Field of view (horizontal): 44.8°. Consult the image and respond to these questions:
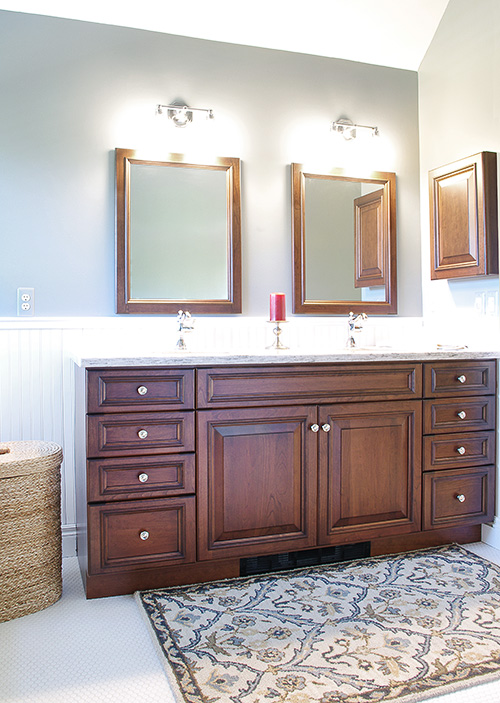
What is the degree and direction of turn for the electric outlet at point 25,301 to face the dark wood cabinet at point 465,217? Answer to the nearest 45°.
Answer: approximately 90° to its left

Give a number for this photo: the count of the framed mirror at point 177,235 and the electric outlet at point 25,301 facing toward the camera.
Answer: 2

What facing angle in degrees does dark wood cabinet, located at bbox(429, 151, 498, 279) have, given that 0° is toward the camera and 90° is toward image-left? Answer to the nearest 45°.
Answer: approximately 45°

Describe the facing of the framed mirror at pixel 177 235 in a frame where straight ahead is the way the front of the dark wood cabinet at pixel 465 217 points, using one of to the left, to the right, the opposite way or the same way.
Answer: to the left

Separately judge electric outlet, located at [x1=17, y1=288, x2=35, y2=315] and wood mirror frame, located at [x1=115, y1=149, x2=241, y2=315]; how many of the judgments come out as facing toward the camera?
2

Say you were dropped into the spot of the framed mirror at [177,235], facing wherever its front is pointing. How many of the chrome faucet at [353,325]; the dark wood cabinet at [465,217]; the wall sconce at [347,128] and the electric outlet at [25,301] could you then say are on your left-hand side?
3

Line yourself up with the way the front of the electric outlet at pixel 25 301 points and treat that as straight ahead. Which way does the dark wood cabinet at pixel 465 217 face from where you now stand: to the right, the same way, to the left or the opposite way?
to the right

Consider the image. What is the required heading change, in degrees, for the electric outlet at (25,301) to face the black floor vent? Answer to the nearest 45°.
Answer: approximately 45° to its left

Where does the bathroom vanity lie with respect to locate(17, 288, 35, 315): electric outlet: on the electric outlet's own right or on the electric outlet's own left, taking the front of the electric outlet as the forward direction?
on the electric outlet's own left
